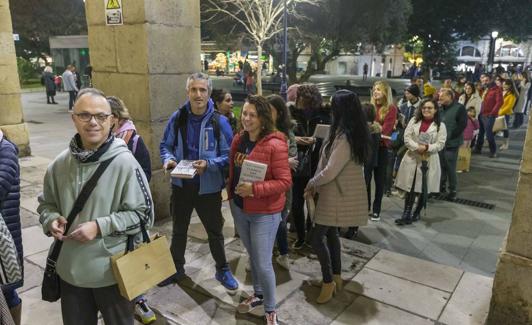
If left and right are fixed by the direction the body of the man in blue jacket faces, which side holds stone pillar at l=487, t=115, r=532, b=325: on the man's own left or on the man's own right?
on the man's own left

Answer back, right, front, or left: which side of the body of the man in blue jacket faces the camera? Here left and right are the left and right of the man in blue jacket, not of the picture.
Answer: front

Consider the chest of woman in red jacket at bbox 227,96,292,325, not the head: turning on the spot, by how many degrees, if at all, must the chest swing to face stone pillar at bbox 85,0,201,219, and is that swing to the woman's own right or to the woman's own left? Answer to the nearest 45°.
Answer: approximately 90° to the woman's own right

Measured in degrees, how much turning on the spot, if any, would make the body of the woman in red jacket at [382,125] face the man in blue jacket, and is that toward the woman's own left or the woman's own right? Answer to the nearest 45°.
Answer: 0° — they already face them

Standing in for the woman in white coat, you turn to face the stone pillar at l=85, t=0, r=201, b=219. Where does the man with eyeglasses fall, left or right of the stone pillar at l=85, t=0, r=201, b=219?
left

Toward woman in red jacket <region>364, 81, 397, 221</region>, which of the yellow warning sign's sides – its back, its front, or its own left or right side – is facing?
left

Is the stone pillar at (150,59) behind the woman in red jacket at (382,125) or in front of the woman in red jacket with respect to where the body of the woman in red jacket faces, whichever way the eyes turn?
in front

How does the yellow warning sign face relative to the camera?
toward the camera

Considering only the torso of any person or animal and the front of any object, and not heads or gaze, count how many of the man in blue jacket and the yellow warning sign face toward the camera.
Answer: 2

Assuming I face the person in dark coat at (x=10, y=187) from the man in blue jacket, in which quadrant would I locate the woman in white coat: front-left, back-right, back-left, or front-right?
back-left

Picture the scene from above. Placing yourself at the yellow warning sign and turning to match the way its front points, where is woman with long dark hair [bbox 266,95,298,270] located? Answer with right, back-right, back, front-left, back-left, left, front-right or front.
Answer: front-left

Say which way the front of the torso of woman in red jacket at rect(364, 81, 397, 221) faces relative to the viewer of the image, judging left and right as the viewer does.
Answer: facing the viewer and to the left of the viewer

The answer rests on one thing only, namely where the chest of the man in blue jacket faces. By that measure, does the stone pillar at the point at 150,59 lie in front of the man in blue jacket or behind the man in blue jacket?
behind

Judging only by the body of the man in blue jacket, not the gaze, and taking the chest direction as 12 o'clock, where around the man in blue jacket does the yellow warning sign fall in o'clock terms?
The yellow warning sign is roughly at 5 o'clock from the man in blue jacket.

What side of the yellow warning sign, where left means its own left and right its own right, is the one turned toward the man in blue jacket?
front

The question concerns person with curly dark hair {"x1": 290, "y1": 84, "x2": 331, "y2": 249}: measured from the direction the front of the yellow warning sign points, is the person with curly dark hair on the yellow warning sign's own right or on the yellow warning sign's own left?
on the yellow warning sign's own left

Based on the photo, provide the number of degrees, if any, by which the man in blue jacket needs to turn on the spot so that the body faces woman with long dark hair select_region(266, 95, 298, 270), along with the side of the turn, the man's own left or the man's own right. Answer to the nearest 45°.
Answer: approximately 90° to the man's own left
